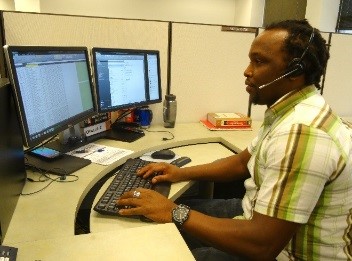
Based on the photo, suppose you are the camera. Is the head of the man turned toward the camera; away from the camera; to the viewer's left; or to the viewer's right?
to the viewer's left

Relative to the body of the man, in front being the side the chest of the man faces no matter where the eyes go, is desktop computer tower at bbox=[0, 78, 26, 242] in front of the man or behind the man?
in front

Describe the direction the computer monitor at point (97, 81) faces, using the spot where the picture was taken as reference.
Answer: facing the viewer and to the right of the viewer

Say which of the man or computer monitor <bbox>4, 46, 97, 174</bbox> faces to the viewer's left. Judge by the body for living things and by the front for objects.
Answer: the man

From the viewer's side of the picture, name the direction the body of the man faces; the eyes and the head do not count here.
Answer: to the viewer's left

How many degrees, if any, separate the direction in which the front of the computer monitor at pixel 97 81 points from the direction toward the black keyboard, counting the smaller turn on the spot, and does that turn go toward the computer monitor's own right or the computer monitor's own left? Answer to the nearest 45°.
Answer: approximately 45° to the computer monitor's own right
